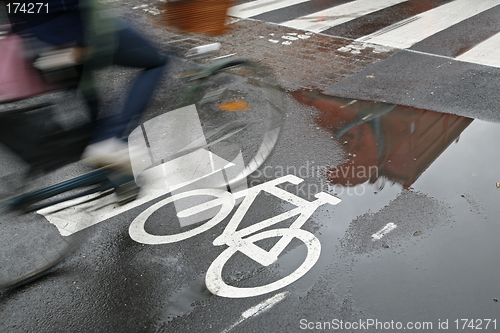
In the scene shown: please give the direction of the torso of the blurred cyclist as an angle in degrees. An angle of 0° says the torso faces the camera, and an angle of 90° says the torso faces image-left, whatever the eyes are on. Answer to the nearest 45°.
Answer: approximately 270°
